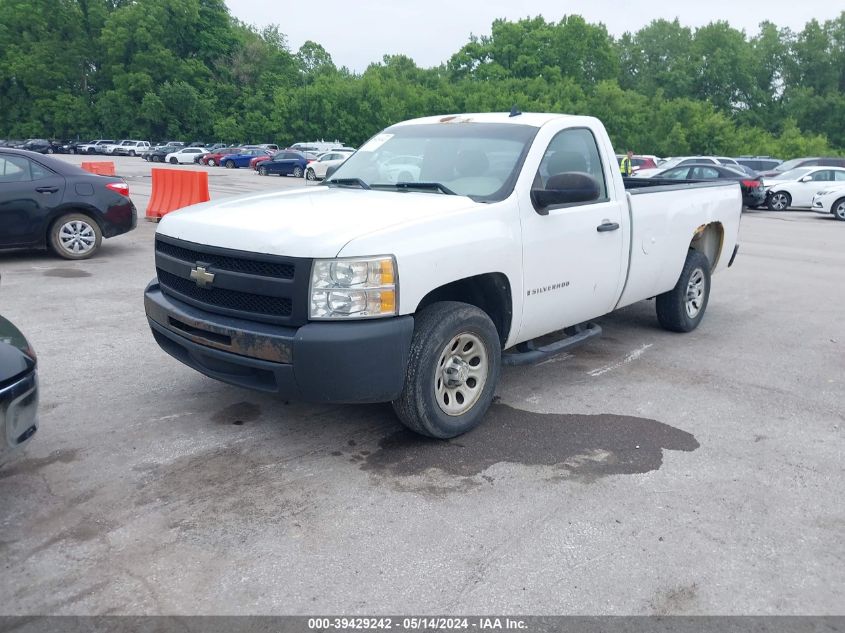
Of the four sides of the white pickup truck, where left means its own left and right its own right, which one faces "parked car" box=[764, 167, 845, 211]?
back

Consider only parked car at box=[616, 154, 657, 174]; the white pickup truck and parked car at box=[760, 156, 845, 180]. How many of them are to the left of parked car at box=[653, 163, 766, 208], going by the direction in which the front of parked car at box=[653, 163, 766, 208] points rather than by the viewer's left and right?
1

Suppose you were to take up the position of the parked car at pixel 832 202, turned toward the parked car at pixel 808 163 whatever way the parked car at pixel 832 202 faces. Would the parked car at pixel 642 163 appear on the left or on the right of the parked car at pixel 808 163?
left

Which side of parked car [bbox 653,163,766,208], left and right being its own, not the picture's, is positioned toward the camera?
left

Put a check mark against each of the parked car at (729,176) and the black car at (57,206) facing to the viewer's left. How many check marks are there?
2

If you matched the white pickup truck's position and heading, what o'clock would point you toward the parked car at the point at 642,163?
The parked car is roughly at 5 o'clock from the white pickup truck.

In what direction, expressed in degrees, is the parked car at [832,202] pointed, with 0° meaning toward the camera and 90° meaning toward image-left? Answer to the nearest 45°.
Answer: approximately 45°

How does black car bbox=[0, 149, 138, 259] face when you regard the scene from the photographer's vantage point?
facing to the left of the viewer

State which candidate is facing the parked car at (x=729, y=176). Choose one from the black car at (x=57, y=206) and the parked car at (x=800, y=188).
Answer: the parked car at (x=800, y=188)

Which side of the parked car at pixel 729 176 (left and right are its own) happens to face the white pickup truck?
left

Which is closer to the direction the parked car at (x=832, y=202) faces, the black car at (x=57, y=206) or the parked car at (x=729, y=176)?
the black car

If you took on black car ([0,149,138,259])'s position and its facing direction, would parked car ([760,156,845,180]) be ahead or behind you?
behind

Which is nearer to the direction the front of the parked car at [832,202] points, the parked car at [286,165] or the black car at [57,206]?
the black car

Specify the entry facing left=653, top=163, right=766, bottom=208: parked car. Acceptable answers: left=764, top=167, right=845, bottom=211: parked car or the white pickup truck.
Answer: left=764, top=167, right=845, bottom=211: parked car

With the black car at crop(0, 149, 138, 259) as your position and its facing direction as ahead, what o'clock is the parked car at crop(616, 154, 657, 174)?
The parked car is roughly at 5 o'clock from the black car.
